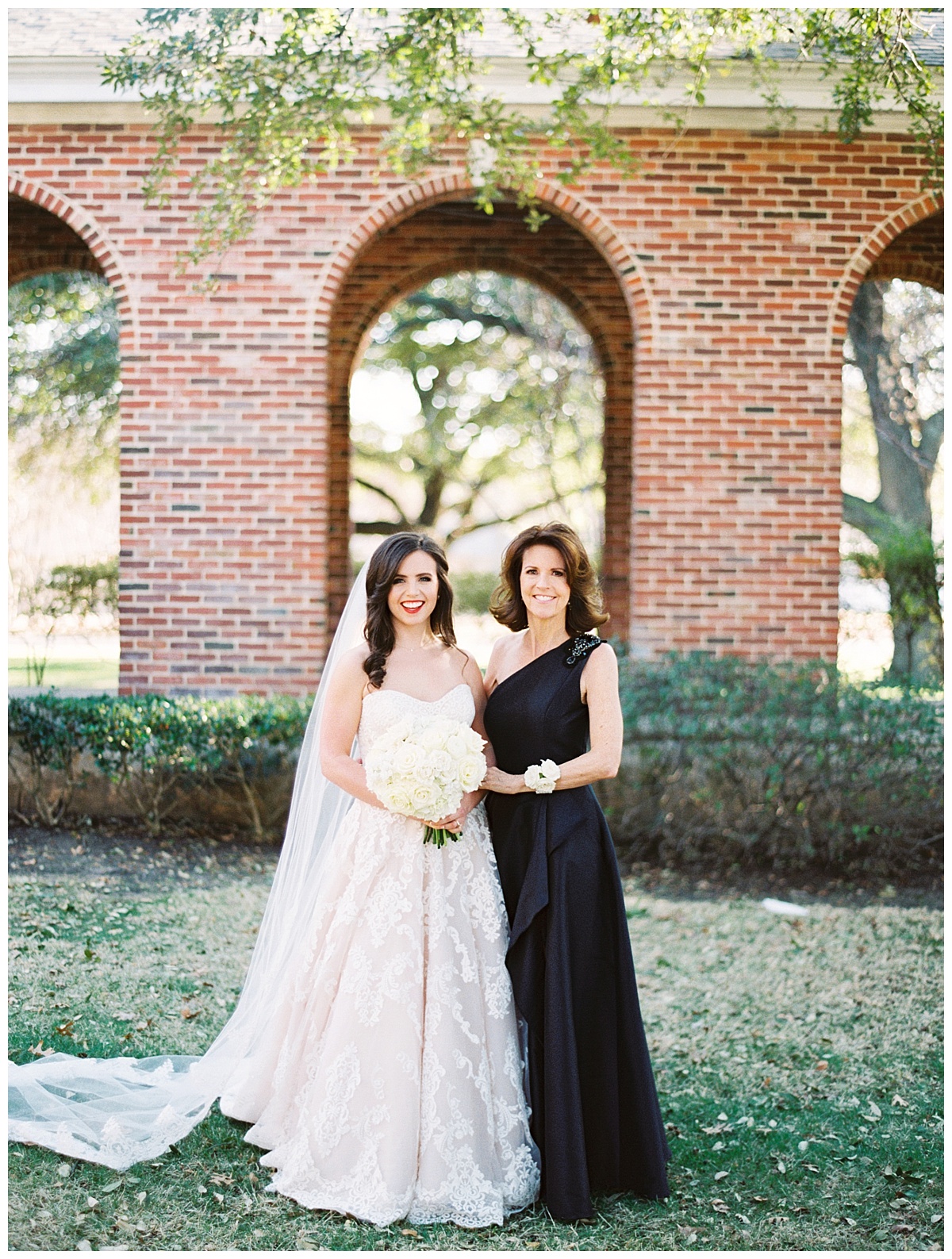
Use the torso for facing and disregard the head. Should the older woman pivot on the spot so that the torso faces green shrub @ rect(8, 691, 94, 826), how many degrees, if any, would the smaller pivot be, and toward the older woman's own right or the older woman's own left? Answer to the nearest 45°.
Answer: approximately 90° to the older woman's own right

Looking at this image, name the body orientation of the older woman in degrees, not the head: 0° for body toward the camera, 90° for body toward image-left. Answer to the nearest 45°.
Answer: approximately 45°

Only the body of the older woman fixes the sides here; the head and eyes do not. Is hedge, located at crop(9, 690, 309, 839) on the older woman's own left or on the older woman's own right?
on the older woman's own right

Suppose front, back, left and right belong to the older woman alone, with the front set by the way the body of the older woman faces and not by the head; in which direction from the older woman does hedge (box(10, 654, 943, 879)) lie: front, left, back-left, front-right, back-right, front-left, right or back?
back-right
